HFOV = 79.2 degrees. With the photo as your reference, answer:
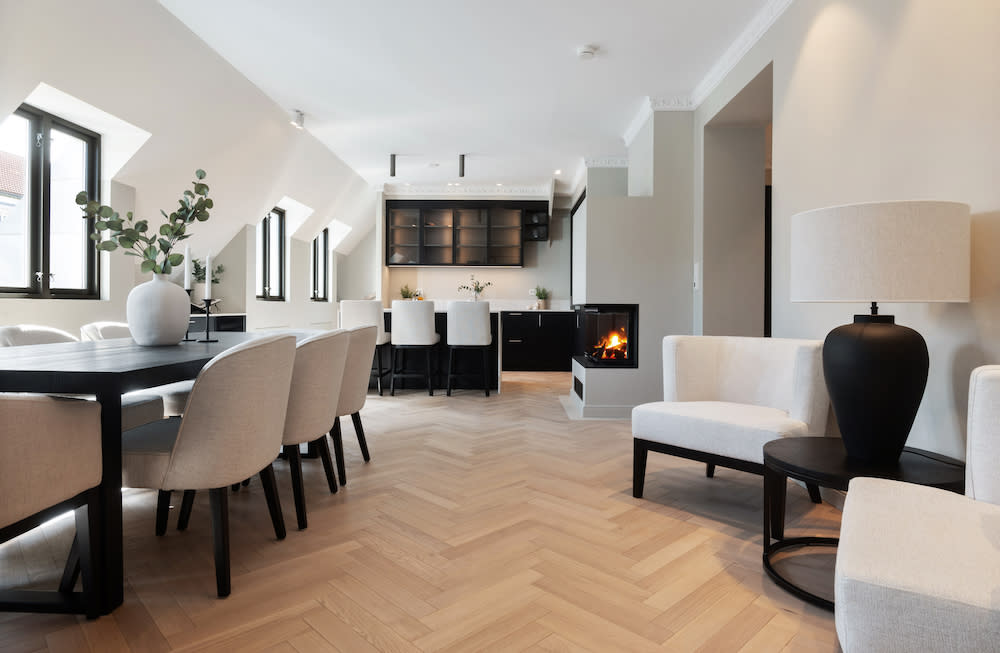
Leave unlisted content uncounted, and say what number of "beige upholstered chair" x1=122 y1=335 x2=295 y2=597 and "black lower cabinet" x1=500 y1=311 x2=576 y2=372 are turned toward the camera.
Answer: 1

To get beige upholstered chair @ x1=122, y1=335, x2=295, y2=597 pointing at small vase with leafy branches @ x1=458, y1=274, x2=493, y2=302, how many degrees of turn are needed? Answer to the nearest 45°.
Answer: approximately 90° to its right

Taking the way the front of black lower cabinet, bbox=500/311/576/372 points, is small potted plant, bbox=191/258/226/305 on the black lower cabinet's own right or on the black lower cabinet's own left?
on the black lower cabinet's own right

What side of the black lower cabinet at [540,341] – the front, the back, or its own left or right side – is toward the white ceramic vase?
front

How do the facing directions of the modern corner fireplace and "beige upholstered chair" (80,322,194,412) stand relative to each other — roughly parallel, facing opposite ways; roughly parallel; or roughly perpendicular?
roughly perpendicular

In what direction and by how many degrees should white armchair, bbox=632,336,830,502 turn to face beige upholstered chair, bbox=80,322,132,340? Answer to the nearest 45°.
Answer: approximately 45° to its right

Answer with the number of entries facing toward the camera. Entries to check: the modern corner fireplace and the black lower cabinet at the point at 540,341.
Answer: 2

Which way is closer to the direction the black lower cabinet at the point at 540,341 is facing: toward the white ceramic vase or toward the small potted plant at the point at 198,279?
the white ceramic vase

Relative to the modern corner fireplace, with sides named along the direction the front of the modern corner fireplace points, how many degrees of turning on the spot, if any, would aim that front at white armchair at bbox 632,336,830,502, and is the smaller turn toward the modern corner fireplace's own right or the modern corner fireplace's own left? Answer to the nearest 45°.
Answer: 0° — it already faces it

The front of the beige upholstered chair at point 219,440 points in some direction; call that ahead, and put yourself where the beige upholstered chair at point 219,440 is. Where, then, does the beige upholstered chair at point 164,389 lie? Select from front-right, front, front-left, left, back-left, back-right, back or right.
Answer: front-right

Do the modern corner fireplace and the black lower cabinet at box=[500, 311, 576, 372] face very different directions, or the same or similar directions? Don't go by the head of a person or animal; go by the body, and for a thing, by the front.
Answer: same or similar directions

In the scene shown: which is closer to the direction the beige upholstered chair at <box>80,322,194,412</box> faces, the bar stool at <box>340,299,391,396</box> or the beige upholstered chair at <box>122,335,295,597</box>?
the beige upholstered chair

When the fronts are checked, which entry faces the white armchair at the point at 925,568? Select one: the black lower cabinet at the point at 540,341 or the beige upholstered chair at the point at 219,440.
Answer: the black lower cabinet

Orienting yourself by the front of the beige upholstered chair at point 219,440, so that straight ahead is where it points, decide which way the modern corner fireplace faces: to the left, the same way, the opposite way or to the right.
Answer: to the left

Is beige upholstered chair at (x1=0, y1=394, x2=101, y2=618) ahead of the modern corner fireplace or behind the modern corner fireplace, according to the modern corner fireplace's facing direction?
ahead

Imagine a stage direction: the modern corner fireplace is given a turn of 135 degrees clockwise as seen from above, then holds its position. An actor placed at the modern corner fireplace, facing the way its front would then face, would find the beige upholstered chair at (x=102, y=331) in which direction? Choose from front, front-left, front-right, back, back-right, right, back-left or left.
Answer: left

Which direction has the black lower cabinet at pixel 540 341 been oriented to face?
toward the camera

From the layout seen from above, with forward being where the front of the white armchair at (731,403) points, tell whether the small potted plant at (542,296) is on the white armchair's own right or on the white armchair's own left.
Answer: on the white armchair's own right

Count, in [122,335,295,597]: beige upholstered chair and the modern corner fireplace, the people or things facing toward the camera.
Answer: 1
